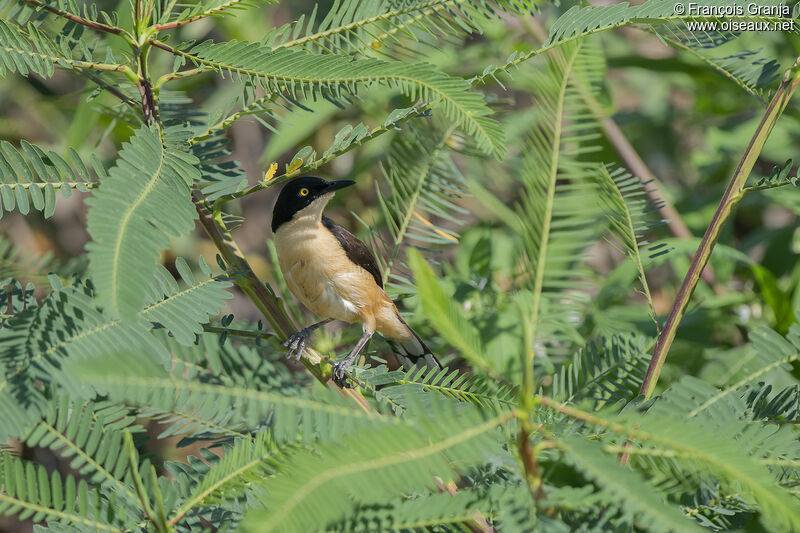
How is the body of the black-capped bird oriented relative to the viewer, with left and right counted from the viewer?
facing the viewer and to the left of the viewer

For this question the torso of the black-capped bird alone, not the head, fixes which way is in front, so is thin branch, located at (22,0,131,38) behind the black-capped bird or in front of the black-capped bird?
in front

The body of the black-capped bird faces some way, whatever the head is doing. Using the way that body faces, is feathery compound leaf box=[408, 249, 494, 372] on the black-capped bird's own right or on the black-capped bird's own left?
on the black-capped bird's own left

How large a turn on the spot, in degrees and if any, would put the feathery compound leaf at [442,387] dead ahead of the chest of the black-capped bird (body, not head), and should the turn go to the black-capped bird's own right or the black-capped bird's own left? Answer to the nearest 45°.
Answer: approximately 45° to the black-capped bird's own left
